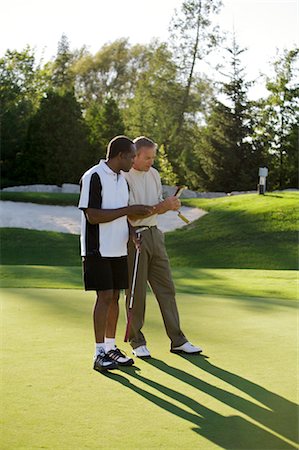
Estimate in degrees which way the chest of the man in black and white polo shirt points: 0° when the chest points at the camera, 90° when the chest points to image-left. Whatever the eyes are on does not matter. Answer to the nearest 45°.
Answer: approximately 315°

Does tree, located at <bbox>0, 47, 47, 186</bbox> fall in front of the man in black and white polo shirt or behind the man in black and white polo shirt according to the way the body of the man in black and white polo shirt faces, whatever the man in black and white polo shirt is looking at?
behind

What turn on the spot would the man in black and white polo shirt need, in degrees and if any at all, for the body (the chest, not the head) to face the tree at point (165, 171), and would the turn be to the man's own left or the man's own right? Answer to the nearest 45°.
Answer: approximately 135° to the man's own left

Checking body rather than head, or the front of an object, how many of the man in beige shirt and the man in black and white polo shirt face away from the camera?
0

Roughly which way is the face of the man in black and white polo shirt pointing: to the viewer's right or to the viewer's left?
to the viewer's right

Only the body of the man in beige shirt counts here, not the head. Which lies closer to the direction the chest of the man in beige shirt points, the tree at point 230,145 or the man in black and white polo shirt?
the man in black and white polo shirt

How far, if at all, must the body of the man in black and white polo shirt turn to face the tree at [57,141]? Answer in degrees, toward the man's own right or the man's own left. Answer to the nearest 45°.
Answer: approximately 135° to the man's own left

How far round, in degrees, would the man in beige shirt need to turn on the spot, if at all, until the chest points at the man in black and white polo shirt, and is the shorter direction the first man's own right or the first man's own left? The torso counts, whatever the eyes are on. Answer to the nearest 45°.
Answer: approximately 90° to the first man's own right
